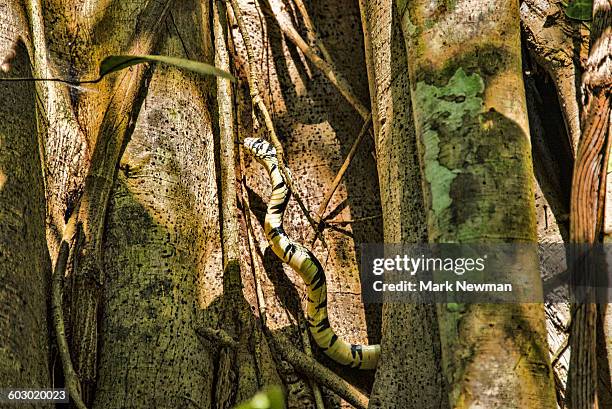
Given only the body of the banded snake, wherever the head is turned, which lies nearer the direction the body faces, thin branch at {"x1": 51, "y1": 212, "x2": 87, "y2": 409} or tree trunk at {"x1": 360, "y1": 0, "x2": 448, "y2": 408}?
the thin branch

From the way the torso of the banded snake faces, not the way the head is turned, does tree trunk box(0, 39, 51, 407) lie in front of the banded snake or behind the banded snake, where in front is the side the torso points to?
in front

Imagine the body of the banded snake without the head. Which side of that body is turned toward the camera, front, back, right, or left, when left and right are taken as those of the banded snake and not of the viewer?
left

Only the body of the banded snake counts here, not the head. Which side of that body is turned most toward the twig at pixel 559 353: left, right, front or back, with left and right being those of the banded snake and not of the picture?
back

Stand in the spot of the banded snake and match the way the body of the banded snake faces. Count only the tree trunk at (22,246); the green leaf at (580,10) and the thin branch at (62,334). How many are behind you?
1

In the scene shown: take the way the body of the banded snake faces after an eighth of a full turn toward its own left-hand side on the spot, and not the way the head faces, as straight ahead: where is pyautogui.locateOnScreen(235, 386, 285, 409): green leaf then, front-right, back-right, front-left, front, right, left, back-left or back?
front-left
